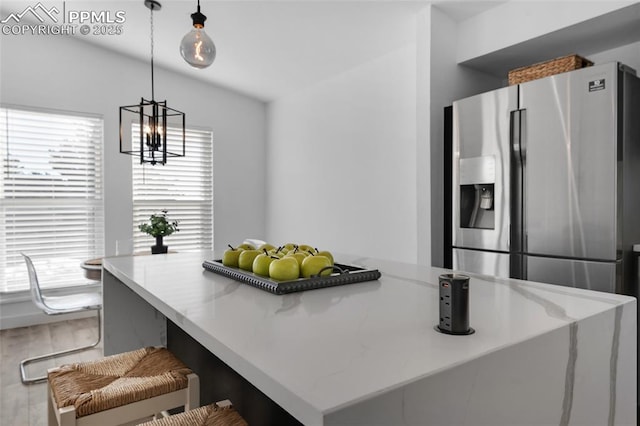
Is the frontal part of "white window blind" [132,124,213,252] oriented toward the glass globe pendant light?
yes

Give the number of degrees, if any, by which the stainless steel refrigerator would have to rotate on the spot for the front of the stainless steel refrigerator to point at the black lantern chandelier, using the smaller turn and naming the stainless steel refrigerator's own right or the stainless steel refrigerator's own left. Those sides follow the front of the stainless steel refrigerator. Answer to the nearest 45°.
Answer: approximately 45° to the stainless steel refrigerator's own right

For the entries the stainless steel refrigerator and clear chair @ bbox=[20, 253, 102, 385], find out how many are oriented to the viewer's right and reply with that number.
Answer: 1

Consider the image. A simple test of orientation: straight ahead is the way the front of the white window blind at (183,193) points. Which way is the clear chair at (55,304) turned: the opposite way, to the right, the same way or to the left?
to the left

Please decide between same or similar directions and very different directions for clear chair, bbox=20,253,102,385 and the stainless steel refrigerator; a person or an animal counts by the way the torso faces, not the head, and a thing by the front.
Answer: very different directions

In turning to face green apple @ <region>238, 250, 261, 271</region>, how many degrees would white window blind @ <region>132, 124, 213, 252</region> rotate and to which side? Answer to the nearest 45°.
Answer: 0° — it already faces it

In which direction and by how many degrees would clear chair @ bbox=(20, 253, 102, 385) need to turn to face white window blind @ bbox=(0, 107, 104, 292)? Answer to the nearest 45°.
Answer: approximately 90° to its left

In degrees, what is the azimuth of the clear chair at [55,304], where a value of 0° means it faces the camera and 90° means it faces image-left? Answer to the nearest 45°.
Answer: approximately 270°

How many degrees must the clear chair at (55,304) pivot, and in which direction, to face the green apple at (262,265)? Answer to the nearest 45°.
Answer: approximately 90° to its right

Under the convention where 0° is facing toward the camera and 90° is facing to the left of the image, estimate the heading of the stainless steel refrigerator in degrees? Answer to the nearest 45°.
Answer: approximately 45°

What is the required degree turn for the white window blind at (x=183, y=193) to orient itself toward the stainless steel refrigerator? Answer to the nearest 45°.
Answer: approximately 45° to its left
